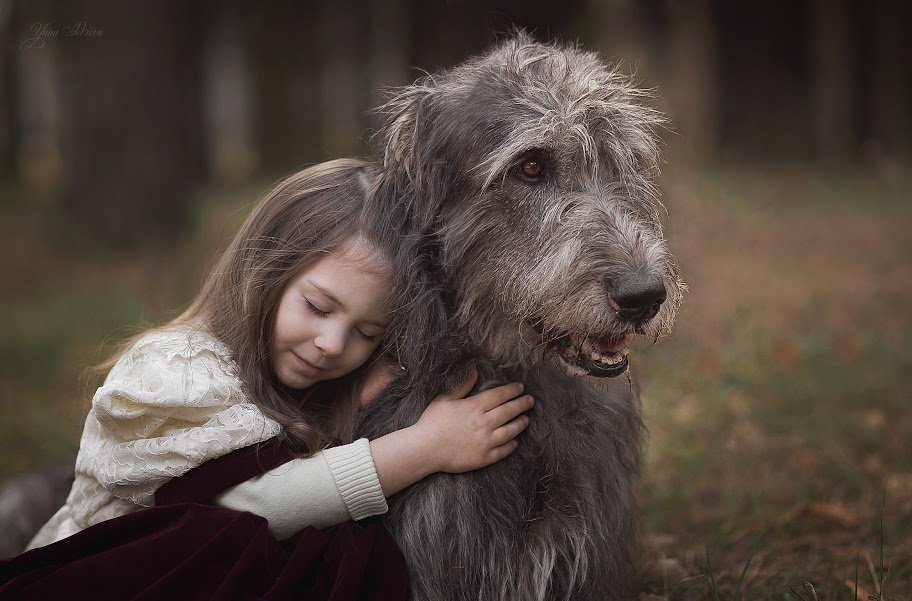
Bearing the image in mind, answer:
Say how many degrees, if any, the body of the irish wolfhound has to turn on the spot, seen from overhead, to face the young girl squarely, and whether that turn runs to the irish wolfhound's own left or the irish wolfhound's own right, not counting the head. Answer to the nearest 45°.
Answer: approximately 135° to the irish wolfhound's own right

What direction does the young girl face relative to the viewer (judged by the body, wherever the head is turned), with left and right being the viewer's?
facing the viewer and to the right of the viewer

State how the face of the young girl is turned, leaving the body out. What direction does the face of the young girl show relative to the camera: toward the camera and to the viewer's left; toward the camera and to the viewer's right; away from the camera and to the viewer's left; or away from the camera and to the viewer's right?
toward the camera and to the viewer's right

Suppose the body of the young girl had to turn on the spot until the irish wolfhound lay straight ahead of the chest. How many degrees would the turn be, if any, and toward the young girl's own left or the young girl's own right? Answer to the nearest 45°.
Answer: approximately 45° to the young girl's own left

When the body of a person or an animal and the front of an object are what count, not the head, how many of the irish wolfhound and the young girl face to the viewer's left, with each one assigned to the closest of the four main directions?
0

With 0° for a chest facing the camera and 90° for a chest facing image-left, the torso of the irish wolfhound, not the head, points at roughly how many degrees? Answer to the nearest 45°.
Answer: approximately 315°
